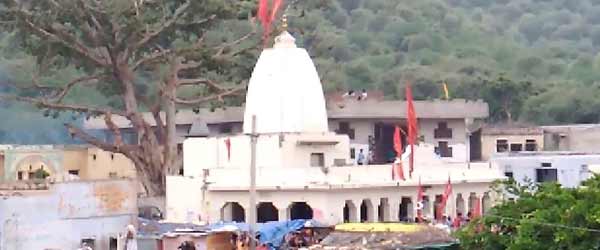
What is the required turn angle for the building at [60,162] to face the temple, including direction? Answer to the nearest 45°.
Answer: approximately 45° to its left

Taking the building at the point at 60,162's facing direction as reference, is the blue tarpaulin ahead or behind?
ahead

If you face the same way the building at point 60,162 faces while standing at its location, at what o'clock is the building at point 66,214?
the building at point 66,214 is roughly at 12 o'clock from the building at point 60,162.

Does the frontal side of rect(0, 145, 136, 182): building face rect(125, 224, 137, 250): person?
yes

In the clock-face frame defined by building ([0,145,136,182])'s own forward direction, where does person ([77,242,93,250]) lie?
The person is roughly at 12 o'clock from the building.

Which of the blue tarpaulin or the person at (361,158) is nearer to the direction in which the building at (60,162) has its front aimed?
the blue tarpaulin

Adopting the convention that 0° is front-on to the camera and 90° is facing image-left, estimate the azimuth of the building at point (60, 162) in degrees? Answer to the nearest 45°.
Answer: approximately 0°

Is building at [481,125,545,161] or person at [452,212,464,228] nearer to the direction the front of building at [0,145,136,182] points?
the person

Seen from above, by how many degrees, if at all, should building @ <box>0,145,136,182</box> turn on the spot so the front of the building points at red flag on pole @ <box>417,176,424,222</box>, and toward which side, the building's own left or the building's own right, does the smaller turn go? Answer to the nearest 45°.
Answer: approximately 45° to the building's own left

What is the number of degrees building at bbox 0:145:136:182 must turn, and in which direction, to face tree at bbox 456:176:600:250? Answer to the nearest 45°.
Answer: approximately 45° to its left

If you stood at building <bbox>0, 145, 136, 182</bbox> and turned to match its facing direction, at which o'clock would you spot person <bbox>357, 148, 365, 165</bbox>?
The person is roughly at 10 o'clock from the building.

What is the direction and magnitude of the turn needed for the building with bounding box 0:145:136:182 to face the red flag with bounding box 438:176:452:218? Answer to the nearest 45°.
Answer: approximately 45° to its left
